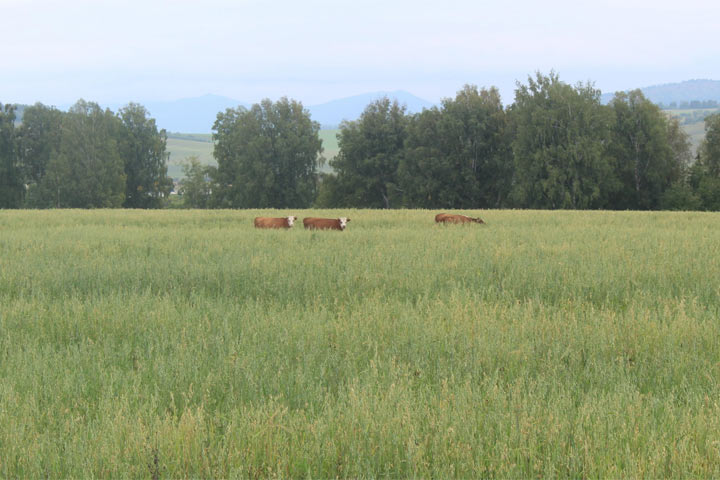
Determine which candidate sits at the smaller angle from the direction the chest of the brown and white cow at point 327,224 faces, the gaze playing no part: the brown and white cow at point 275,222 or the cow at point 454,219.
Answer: the cow

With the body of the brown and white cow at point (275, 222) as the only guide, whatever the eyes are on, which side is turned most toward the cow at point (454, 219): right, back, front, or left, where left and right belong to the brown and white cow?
front

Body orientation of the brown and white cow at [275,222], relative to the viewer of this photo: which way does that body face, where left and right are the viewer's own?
facing to the right of the viewer

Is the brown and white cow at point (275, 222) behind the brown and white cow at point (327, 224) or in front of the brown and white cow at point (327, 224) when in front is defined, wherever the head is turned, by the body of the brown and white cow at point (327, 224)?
behind

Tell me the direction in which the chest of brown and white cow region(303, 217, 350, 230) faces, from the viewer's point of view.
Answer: to the viewer's right

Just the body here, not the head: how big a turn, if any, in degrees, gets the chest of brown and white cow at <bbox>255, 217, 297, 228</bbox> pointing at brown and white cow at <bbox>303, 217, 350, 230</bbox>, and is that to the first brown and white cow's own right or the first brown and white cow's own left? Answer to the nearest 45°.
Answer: approximately 45° to the first brown and white cow's own right

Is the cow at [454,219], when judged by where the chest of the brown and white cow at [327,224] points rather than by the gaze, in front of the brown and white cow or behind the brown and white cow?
in front

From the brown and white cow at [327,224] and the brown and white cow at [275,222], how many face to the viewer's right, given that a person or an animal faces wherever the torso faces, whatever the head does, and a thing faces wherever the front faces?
2

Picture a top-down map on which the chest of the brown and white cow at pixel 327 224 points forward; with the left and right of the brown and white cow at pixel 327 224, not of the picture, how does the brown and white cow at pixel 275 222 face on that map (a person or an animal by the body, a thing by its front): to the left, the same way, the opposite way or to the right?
the same way
